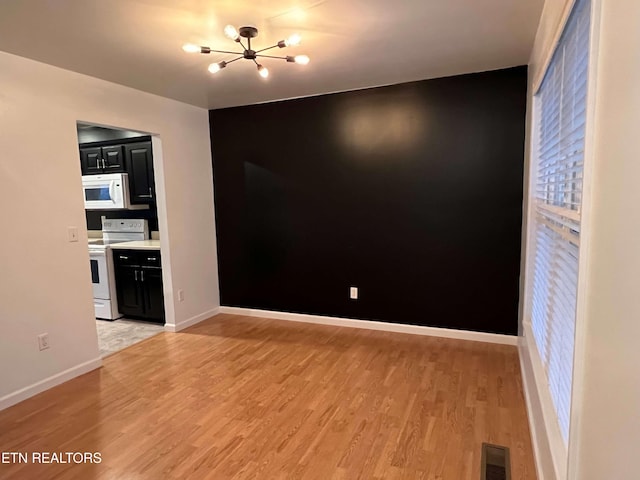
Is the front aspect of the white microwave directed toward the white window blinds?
no

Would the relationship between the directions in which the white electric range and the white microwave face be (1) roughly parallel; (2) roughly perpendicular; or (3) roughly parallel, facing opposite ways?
roughly parallel

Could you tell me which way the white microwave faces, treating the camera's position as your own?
facing the viewer and to the left of the viewer

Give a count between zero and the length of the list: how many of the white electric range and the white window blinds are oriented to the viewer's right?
0

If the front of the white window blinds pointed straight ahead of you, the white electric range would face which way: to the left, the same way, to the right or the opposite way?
to the left

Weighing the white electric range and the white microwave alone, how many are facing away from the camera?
0

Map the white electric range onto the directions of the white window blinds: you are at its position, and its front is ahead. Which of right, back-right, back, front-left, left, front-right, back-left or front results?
front

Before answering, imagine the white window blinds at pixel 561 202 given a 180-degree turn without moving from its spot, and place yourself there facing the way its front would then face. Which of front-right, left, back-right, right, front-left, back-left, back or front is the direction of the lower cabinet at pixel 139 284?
back

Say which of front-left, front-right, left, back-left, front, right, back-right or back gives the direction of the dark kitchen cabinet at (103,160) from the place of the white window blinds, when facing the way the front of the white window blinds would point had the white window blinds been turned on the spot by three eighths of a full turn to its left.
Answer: back-right

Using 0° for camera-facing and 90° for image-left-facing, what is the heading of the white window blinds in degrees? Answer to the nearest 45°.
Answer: approximately 90°

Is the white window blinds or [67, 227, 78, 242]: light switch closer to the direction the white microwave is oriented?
the light switch

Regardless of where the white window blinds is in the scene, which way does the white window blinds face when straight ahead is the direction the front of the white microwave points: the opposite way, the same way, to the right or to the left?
to the right

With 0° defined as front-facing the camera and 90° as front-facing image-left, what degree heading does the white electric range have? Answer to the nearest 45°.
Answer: approximately 45°

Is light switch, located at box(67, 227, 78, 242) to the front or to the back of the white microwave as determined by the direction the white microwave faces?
to the front

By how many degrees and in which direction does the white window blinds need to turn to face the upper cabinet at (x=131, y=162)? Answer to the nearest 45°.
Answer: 0° — it already faces it
